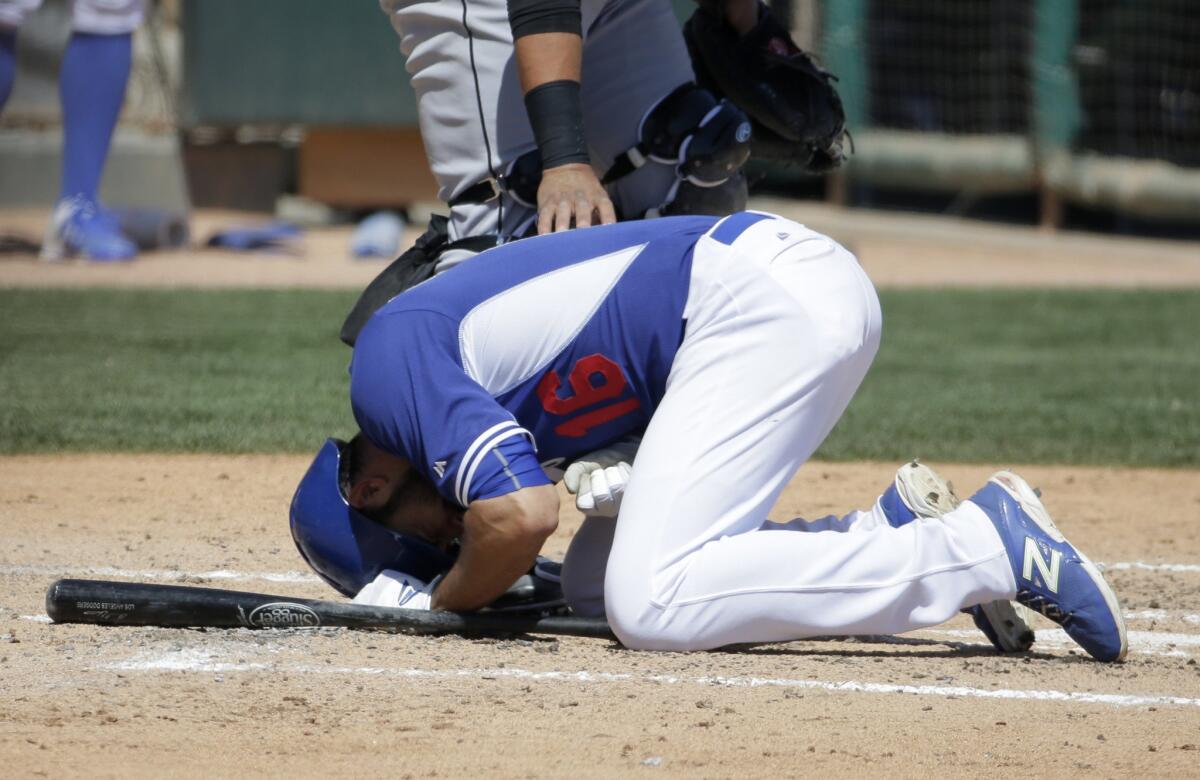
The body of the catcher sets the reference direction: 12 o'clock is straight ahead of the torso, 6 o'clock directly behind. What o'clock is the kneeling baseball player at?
The kneeling baseball player is roughly at 1 o'clock from the catcher.

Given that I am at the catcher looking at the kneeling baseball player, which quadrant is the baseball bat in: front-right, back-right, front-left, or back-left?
front-right

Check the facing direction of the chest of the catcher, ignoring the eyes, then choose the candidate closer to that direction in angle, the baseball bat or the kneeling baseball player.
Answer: the kneeling baseball player

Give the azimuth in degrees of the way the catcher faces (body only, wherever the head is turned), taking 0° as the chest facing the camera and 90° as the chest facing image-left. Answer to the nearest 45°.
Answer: approximately 315°

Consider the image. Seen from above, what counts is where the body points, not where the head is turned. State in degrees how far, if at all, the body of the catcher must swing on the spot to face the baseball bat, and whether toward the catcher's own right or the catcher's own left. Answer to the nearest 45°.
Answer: approximately 90° to the catcher's own right
